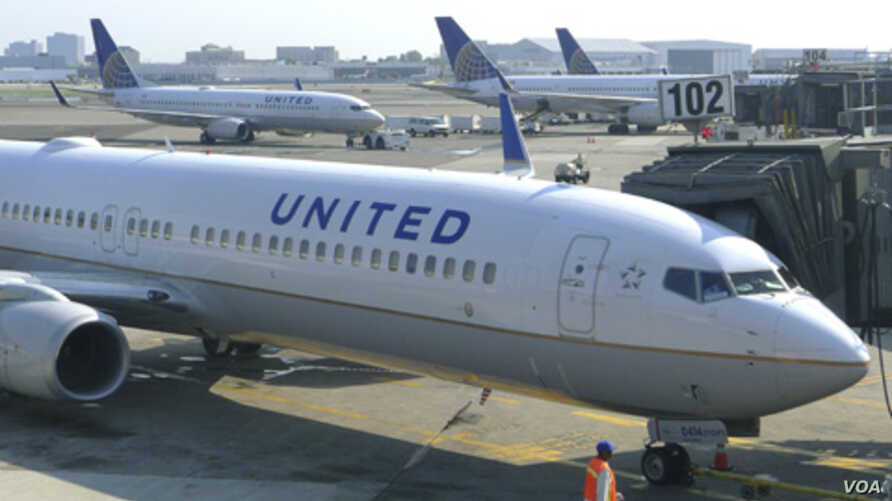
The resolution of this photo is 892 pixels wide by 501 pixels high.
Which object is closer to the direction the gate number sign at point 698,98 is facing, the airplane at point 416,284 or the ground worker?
the ground worker

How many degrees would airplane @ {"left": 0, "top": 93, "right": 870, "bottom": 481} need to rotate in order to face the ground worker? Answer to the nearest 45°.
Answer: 0° — it already faces them

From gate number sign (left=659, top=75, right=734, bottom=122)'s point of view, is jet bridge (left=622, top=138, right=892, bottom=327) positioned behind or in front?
in front

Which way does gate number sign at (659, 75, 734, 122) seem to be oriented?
toward the camera

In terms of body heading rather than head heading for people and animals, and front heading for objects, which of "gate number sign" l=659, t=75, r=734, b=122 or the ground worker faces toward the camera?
the gate number sign

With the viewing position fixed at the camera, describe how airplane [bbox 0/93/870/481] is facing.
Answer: facing the viewer and to the right of the viewer

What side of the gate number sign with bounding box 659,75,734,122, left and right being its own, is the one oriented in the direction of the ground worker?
front

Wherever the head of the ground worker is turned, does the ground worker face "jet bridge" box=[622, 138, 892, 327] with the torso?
no
